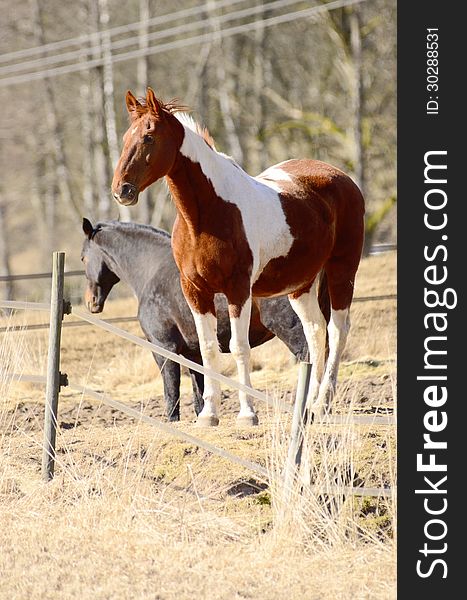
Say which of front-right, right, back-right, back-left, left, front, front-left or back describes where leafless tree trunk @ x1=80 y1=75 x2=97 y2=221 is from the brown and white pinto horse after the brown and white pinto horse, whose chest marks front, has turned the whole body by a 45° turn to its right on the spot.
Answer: right

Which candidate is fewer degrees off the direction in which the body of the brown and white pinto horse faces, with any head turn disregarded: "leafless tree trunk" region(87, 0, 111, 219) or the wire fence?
the wire fence

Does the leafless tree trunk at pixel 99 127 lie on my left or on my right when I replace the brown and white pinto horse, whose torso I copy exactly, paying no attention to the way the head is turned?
on my right

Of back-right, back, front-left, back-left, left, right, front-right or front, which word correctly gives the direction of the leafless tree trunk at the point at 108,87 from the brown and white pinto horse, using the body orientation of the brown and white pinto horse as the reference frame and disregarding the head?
back-right

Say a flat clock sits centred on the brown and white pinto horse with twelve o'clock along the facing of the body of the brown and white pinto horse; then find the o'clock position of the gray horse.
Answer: The gray horse is roughly at 4 o'clock from the brown and white pinto horse.

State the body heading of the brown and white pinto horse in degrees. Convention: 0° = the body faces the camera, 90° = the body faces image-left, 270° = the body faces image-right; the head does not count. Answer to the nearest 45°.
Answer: approximately 45°

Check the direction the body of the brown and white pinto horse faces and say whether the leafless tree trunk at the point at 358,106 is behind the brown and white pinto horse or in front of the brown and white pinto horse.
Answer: behind

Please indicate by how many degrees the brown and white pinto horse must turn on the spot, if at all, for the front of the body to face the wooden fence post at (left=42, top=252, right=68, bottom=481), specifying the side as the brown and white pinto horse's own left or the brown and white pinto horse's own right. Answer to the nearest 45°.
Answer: approximately 45° to the brown and white pinto horse's own right
